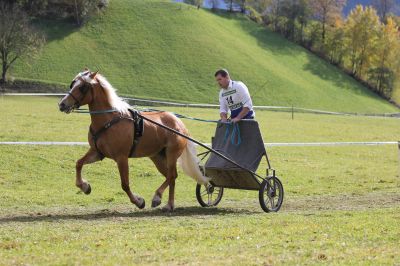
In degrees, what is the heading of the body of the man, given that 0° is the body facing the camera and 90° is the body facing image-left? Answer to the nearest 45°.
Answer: approximately 45°

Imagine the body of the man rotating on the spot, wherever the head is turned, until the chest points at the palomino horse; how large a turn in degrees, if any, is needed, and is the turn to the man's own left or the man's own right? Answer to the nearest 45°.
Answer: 0° — they already face it
